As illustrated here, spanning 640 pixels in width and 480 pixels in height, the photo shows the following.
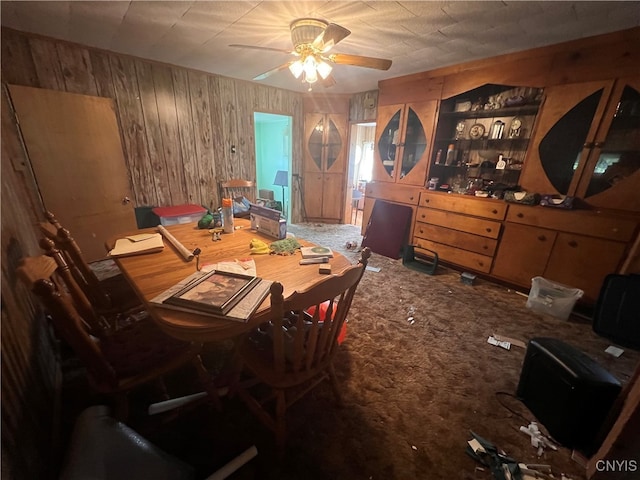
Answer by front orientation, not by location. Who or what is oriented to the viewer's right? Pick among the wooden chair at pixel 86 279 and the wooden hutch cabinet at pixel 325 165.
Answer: the wooden chair

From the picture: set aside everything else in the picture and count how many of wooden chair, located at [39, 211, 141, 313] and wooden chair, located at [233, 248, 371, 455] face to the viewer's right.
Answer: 1

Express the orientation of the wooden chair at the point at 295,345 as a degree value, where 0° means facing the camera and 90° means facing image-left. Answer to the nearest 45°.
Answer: approximately 135°

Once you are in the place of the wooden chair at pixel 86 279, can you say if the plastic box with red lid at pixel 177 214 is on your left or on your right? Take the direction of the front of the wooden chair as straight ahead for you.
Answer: on your left

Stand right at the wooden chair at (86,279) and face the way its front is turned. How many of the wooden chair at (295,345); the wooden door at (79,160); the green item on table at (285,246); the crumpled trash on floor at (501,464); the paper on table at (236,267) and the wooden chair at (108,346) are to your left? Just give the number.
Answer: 1

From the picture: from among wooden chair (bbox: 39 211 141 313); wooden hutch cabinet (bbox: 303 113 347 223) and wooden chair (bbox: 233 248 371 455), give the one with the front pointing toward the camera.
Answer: the wooden hutch cabinet

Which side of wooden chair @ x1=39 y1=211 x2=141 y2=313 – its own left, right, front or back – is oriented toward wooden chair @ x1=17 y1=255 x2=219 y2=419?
right

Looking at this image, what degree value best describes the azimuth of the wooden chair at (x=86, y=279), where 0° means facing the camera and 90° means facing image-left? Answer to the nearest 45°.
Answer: approximately 270°

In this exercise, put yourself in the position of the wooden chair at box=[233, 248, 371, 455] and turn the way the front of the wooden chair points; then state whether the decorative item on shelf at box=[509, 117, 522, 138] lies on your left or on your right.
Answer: on your right

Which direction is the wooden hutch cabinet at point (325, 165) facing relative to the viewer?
toward the camera

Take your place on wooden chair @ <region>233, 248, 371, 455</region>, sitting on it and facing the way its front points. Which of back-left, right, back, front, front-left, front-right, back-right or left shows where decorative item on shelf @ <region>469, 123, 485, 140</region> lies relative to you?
right

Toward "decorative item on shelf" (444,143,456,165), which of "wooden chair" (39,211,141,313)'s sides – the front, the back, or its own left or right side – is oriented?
front

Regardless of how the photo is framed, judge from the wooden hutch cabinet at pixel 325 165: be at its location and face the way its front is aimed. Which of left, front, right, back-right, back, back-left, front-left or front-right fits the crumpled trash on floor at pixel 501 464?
front

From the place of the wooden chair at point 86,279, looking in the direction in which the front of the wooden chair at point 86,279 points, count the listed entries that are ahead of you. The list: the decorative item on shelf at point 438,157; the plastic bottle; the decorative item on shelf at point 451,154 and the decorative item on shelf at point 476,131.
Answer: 4

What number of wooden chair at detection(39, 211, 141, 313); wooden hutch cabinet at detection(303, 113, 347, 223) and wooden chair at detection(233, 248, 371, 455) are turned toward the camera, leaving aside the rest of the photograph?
1

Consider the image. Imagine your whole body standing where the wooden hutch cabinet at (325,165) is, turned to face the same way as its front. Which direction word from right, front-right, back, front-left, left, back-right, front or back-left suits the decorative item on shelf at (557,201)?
front-left
